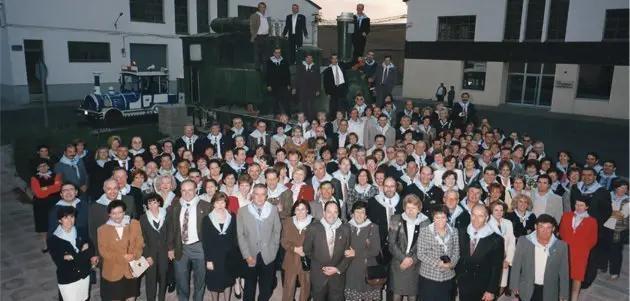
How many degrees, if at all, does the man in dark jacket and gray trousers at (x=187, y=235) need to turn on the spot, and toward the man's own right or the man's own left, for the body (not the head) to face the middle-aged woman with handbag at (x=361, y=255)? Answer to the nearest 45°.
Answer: approximately 45° to the man's own left

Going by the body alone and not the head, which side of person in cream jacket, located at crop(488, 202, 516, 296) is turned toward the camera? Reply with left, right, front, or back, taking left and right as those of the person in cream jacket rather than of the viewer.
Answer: front

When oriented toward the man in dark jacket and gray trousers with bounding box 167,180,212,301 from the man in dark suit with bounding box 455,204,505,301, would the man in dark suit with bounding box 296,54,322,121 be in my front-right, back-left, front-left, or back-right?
front-right

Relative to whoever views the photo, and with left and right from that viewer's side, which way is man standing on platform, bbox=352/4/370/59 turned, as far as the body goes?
facing the viewer

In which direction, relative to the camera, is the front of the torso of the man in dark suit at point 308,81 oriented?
toward the camera

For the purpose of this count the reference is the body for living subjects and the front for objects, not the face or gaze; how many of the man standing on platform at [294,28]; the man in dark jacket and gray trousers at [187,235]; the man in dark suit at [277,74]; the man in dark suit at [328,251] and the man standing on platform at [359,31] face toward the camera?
5

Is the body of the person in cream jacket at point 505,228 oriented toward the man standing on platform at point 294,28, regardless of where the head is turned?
no

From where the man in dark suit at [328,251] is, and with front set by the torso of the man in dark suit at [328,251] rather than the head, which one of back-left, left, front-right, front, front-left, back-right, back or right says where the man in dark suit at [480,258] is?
left

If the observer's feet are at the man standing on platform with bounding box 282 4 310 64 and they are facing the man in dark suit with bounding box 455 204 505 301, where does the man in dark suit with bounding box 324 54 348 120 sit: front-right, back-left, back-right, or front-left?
front-left

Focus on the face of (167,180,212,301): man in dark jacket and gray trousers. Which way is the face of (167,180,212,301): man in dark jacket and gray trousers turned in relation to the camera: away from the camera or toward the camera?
toward the camera

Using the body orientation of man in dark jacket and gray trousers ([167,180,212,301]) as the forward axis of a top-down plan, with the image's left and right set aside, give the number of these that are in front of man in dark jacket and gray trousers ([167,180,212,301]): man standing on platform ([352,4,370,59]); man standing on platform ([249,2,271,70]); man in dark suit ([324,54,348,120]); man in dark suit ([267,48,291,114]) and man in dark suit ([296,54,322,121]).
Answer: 0

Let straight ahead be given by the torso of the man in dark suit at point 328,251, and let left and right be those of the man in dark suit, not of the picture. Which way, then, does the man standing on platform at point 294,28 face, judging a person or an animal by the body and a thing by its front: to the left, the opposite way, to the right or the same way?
the same way

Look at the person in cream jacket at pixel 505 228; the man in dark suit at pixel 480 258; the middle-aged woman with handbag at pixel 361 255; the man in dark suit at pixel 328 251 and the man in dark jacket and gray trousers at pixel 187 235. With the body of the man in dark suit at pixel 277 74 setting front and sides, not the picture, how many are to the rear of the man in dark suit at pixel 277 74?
0

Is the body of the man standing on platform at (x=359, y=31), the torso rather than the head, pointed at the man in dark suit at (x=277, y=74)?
no

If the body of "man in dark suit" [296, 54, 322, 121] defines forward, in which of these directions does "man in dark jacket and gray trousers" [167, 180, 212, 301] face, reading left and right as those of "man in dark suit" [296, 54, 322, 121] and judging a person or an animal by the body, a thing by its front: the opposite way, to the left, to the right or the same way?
the same way

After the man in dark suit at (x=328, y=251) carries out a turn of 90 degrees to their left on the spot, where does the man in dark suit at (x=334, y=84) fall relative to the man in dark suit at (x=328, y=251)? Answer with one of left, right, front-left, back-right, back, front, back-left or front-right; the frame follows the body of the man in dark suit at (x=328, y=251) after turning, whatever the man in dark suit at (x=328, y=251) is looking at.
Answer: left

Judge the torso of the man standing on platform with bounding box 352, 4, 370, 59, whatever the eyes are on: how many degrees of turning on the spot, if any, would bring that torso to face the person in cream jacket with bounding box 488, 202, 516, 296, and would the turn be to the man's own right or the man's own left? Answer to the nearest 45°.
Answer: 0° — they already face them

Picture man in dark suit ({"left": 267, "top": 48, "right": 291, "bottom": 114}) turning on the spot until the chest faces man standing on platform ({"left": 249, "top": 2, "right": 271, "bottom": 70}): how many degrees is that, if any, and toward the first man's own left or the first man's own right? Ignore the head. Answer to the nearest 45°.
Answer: approximately 180°
